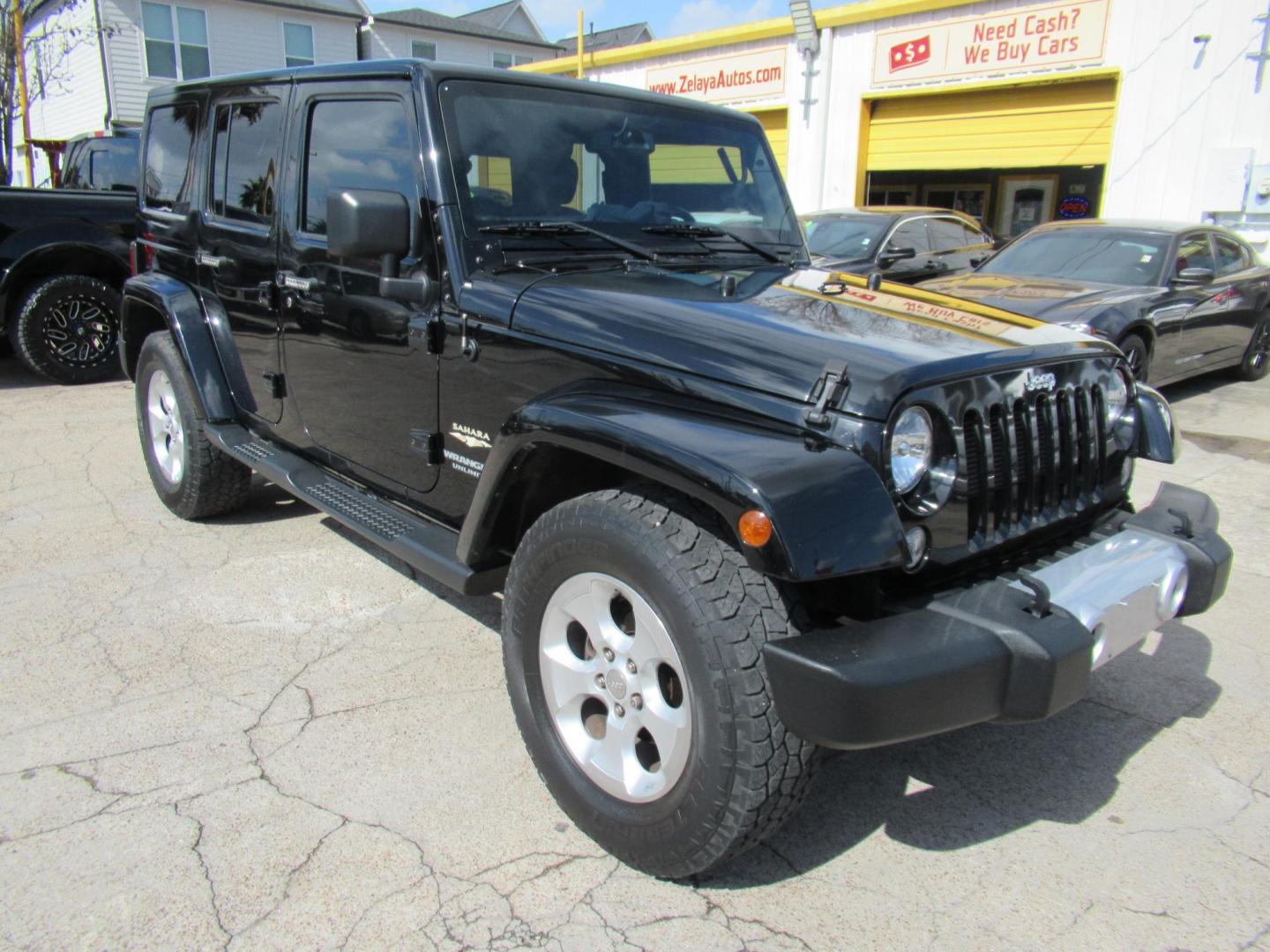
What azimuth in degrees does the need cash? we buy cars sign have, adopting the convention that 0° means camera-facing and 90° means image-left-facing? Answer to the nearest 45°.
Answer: approximately 45°

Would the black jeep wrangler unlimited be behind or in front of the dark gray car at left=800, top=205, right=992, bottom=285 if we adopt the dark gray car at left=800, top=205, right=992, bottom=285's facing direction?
in front

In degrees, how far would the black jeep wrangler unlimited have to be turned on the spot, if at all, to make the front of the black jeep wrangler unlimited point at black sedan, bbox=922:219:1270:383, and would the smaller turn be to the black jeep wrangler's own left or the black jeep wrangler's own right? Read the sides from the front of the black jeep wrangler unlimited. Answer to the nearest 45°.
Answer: approximately 90° to the black jeep wrangler's own left

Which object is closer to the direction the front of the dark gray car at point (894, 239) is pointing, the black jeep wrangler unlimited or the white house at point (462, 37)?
the black jeep wrangler unlimited

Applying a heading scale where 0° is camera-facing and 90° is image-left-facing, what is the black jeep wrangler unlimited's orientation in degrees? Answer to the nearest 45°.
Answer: approximately 315°

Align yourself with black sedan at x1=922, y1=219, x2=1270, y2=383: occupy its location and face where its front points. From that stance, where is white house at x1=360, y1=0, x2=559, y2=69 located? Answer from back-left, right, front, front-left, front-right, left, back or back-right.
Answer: right

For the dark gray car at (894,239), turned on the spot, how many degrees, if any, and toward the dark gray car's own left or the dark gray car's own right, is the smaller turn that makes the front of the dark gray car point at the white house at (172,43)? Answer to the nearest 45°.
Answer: approximately 90° to the dark gray car's own right
